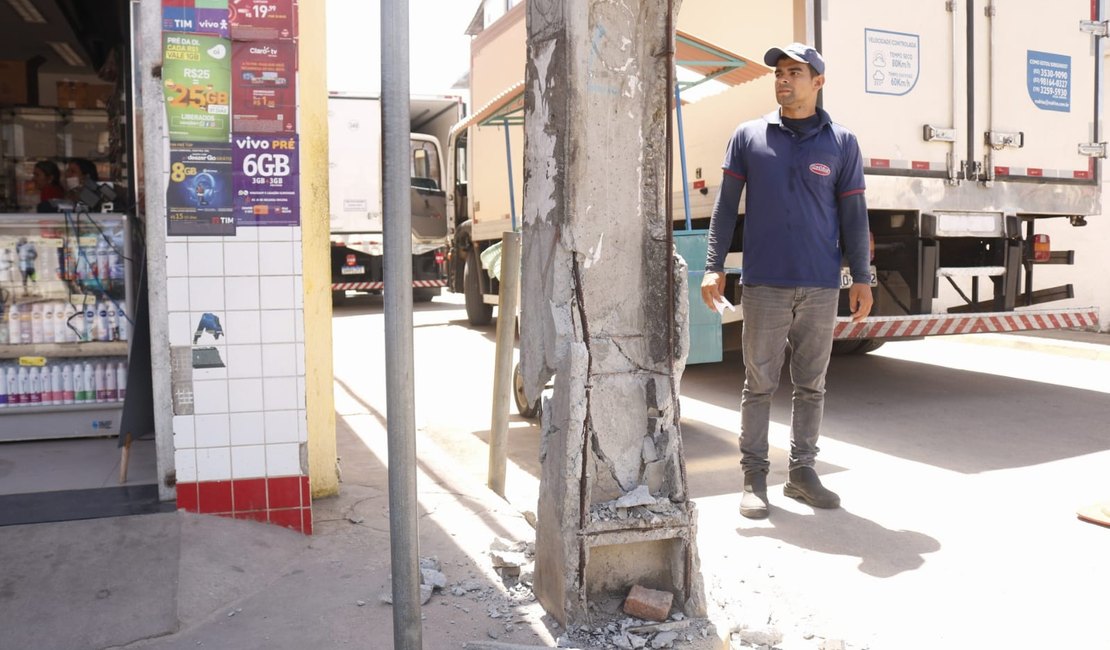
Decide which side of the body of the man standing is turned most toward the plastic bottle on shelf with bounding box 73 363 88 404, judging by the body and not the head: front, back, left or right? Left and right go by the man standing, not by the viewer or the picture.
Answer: right

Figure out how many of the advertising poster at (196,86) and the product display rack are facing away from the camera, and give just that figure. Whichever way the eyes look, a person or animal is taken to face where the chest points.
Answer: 0

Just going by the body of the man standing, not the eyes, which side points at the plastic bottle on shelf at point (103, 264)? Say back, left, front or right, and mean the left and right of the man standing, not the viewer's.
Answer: right

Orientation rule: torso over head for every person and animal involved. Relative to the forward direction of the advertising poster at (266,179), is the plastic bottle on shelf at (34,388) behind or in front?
behind

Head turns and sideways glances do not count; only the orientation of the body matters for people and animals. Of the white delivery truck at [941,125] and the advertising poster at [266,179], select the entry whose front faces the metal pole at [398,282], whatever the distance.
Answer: the advertising poster

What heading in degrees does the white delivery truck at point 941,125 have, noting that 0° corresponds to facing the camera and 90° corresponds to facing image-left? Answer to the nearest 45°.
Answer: approximately 135°

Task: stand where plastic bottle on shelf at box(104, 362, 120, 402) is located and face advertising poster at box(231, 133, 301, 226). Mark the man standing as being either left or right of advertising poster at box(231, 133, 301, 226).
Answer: left

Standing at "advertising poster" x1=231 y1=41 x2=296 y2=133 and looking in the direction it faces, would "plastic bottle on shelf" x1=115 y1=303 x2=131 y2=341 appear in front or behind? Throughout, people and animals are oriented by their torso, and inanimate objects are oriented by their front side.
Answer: behind
